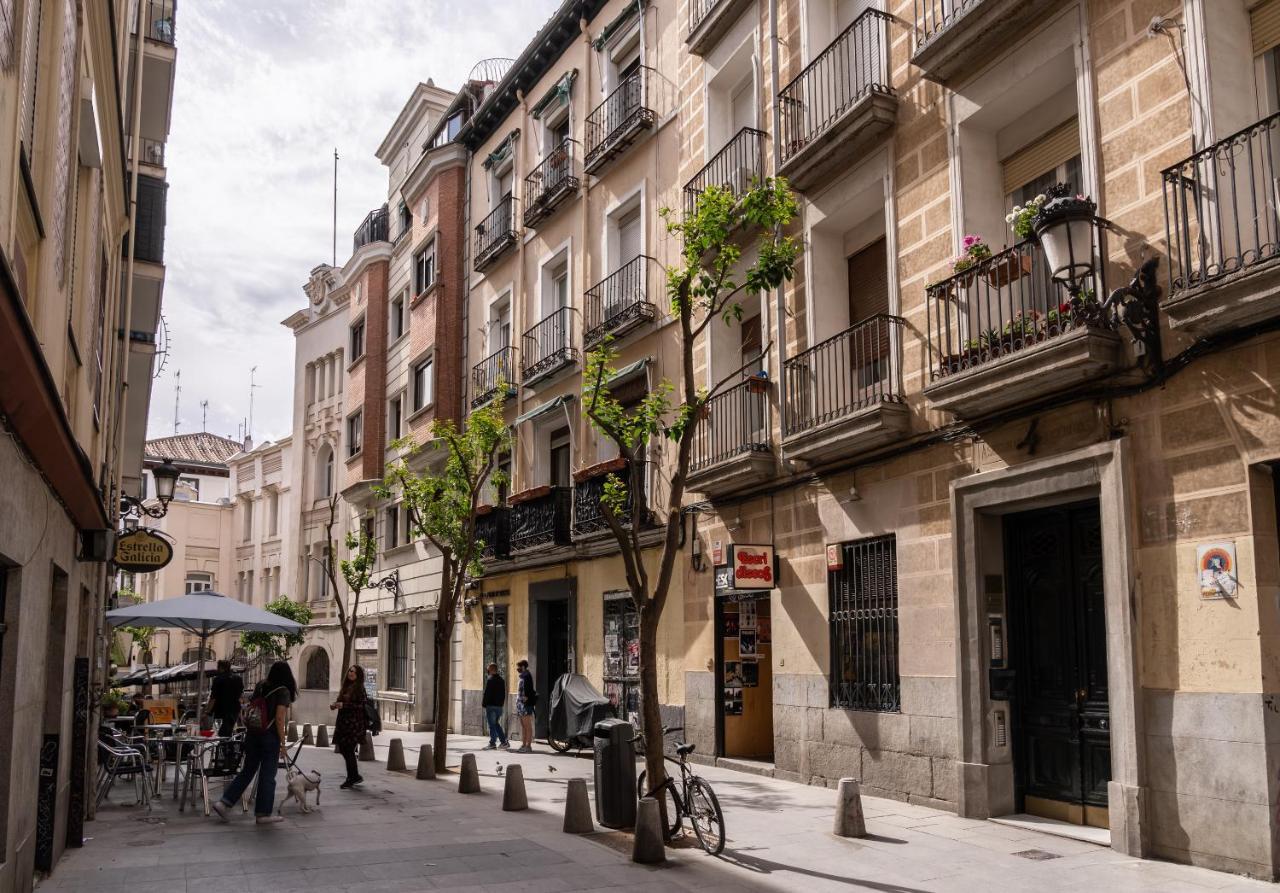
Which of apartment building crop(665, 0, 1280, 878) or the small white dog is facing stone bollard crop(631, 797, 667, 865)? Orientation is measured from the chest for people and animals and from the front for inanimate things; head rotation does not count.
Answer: the apartment building

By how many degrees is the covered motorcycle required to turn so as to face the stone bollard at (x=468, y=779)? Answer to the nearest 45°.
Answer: approximately 45° to its left

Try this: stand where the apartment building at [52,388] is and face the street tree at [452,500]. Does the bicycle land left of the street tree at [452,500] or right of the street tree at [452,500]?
right

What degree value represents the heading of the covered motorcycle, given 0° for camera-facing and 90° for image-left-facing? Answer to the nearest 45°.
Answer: approximately 45°

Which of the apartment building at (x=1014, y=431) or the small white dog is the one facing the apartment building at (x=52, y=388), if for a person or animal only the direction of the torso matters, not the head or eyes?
the apartment building at (x=1014, y=431)

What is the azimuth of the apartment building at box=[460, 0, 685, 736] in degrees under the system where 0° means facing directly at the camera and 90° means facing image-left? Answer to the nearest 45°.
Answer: approximately 45°

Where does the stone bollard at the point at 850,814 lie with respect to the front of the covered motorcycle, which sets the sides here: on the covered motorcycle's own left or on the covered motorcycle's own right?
on the covered motorcycle's own left
